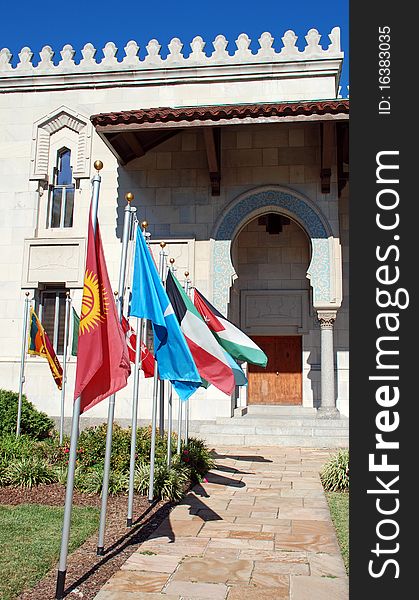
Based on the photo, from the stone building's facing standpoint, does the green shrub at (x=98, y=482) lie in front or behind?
in front

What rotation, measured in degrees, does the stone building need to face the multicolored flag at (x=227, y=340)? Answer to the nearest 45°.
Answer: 0° — it already faces it

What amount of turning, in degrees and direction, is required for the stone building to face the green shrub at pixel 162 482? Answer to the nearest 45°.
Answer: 0° — it already faces it

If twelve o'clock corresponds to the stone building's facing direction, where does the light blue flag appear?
The light blue flag is roughly at 12 o'clock from the stone building.

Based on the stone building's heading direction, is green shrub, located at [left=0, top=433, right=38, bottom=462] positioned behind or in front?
in front

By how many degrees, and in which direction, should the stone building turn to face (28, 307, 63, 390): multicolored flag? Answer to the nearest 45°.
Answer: approximately 45° to its right

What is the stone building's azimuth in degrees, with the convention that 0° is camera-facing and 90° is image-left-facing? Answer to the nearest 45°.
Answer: approximately 0°

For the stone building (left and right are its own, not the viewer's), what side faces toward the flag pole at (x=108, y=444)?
front

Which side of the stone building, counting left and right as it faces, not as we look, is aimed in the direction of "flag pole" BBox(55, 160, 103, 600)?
front
